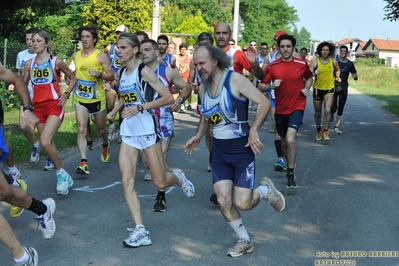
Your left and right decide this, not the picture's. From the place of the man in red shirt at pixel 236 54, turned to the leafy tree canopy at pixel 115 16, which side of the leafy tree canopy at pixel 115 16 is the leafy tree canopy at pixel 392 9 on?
right

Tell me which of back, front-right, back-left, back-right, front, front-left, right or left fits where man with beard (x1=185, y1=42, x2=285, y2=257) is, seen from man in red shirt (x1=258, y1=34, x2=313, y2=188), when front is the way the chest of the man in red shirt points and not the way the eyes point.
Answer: front

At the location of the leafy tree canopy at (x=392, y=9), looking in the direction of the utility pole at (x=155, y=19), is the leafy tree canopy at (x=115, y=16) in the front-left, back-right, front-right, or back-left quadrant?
front-right

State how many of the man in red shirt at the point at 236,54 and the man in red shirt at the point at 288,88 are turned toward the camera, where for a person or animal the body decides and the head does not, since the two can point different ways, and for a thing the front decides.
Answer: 2

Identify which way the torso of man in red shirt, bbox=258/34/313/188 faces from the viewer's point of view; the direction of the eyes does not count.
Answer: toward the camera

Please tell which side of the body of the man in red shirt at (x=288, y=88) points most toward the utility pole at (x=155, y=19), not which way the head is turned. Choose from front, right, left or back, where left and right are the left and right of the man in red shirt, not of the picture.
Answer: back

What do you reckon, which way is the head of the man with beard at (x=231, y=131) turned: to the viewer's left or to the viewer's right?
to the viewer's left

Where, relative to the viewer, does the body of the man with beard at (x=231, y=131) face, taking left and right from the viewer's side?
facing the viewer and to the left of the viewer

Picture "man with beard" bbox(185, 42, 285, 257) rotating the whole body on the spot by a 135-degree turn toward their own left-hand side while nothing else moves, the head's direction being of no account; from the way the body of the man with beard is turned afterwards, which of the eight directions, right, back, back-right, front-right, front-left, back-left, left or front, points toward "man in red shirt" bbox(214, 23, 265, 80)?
left

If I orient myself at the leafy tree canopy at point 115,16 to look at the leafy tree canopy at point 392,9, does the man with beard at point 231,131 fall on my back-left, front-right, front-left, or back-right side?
front-right
